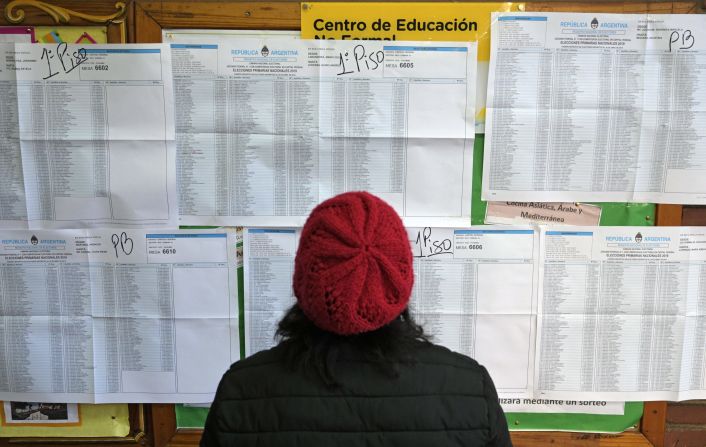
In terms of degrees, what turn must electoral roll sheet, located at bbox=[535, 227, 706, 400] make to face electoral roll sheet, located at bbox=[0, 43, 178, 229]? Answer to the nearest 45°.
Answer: approximately 45° to its right

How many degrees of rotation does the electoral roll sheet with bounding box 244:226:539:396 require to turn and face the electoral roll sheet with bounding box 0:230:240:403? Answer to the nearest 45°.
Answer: approximately 90° to its right

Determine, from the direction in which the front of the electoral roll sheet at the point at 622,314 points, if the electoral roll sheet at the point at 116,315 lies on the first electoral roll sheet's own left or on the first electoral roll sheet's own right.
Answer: on the first electoral roll sheet's own right

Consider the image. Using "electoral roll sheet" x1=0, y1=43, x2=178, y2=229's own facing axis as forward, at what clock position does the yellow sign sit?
The yellow sign is roughly at 10 o'clock from the electoral roll sheet.

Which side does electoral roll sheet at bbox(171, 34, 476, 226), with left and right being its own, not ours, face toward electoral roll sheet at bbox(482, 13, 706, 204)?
left

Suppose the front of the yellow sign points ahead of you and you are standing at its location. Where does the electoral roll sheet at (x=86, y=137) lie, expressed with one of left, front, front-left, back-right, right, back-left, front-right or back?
right
